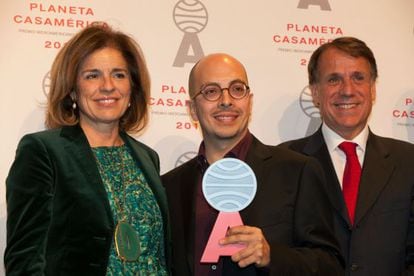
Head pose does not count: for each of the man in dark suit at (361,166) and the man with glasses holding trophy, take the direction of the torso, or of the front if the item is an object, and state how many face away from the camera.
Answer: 0

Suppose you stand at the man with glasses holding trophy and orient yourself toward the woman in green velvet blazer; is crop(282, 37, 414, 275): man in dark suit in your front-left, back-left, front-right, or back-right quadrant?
back-right

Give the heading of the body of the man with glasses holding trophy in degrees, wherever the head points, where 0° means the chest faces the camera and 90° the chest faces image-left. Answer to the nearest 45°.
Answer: approximately 45°

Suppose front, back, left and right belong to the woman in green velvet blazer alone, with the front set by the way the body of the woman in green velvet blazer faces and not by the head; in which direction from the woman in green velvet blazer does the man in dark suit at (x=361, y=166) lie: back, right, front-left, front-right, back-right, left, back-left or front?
front-left

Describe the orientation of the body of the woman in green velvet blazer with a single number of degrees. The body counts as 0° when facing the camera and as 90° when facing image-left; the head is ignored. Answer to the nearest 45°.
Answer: approximately 315°

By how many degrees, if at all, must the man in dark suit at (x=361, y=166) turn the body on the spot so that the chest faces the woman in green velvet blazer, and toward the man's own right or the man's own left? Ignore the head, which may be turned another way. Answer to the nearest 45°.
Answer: approximately 45° to the man's own right

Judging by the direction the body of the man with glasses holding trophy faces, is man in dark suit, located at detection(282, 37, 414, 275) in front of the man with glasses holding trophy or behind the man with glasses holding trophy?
behind

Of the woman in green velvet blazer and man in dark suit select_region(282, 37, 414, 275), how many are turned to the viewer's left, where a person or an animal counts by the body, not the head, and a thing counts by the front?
0

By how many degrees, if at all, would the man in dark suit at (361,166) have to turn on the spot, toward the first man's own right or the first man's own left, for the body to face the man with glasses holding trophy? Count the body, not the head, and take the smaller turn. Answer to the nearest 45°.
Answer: approximately 45° to the first man's own right
